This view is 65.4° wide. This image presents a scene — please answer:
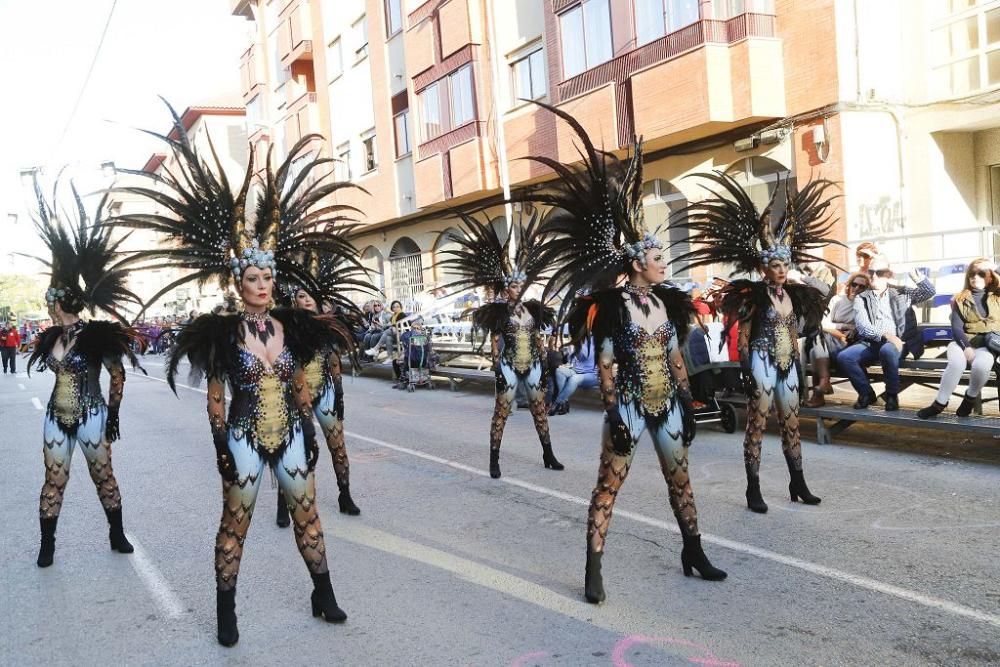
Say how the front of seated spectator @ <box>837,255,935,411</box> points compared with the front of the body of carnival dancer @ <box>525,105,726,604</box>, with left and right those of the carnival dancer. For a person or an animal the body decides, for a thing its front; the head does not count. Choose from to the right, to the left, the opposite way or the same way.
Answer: to the right

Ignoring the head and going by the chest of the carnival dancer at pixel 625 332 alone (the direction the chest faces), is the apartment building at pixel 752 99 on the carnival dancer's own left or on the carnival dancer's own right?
on the carnival dancer's own left

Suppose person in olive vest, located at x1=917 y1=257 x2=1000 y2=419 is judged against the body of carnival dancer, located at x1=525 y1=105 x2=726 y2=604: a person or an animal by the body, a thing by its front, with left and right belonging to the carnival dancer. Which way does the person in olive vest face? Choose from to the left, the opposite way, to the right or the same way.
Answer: to the right

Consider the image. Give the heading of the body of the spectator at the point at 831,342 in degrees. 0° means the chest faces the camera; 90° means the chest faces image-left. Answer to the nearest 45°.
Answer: approximately 45°

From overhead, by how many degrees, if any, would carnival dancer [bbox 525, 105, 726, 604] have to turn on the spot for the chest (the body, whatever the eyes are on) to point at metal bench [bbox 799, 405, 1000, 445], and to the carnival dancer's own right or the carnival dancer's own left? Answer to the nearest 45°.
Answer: approximately 90° to the carnival dancer's own left

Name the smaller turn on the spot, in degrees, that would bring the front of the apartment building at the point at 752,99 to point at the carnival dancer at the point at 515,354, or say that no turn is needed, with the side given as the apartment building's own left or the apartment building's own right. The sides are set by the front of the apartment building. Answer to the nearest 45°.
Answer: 0° — it already faces them

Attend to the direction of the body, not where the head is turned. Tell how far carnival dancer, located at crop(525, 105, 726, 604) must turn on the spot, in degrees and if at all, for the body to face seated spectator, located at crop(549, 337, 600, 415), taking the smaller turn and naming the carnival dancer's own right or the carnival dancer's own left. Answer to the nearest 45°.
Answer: approximately 135° to the carnival dancer's own left

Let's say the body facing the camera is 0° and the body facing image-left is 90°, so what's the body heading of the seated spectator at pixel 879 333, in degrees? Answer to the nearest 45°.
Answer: approximately 45°

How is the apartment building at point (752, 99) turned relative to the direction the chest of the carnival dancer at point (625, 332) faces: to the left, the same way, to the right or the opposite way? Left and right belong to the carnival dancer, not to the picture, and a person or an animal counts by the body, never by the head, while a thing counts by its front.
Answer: to the right

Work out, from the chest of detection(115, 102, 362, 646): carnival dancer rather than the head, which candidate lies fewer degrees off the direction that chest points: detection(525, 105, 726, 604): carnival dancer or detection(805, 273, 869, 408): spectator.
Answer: the carnival dancer
